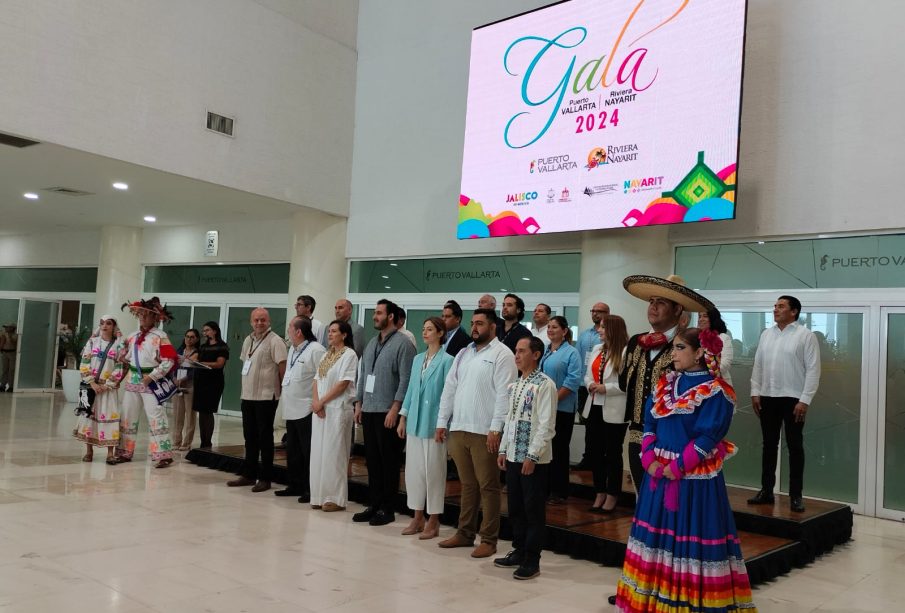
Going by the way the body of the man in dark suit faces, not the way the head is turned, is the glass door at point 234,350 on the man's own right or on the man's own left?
on the man's own right

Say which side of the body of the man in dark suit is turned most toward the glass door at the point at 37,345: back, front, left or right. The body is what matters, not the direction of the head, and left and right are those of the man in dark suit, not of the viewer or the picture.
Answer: right

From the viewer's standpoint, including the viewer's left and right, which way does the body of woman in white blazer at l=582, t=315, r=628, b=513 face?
facing the viewer and to the left of the viewer

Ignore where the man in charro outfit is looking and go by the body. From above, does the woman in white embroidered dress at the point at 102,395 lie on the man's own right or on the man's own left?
on the man's own right

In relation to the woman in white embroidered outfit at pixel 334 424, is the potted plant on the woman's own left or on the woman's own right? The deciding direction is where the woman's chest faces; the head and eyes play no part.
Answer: on the woman's own right

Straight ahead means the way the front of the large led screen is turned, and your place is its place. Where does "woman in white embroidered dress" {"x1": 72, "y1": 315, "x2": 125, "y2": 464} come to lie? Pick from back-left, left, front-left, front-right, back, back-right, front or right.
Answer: front-right

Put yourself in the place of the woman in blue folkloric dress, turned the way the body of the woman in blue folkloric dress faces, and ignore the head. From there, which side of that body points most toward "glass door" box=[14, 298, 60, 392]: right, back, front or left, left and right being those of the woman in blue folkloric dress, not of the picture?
right

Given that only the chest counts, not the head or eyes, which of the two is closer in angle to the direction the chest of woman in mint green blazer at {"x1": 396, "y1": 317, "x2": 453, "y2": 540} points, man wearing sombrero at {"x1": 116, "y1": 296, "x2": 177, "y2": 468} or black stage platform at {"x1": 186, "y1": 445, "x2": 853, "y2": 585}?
the man wearing sombrero
